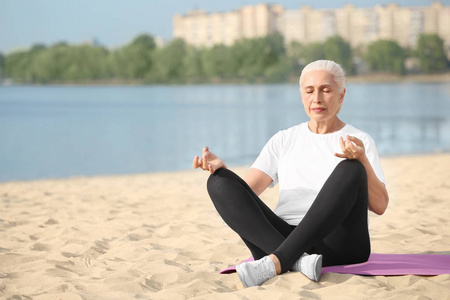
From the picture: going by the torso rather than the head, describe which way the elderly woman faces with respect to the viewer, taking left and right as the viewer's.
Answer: facing the viewer and to the left of the viewer

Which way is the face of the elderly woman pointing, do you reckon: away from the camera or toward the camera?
toward the camera
